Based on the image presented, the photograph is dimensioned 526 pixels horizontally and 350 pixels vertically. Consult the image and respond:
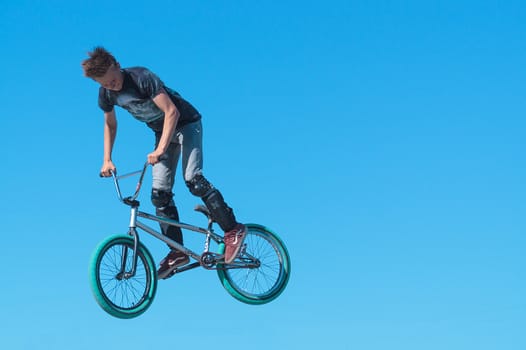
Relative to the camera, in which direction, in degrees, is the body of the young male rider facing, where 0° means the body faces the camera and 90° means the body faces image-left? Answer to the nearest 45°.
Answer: approximately 45°
